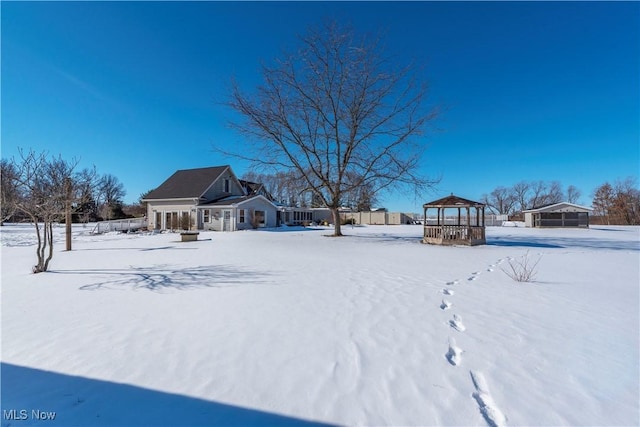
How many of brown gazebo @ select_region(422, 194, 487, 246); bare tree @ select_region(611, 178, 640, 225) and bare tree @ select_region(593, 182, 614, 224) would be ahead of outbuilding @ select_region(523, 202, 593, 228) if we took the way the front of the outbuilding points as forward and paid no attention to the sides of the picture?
1

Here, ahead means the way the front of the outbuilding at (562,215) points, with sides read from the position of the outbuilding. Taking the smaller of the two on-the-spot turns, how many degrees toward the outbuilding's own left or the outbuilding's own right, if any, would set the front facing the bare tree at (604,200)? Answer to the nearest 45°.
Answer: approximately 180°

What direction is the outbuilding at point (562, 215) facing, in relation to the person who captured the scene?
facing the viewer

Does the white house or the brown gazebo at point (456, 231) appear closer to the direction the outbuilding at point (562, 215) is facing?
the brown gazebo

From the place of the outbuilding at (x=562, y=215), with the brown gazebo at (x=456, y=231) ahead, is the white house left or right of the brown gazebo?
right

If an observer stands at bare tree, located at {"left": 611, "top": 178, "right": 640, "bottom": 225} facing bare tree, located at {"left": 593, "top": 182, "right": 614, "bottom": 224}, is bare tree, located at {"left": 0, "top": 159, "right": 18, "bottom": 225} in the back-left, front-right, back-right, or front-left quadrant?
front-left

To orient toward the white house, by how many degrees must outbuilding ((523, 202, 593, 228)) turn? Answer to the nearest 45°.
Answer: approximately 45° to its right

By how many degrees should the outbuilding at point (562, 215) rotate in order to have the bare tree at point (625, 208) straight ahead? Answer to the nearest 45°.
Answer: approximately 135° to its left

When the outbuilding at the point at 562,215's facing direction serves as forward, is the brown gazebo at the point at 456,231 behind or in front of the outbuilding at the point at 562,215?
in front

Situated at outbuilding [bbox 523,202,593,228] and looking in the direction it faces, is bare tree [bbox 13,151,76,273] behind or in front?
in front
